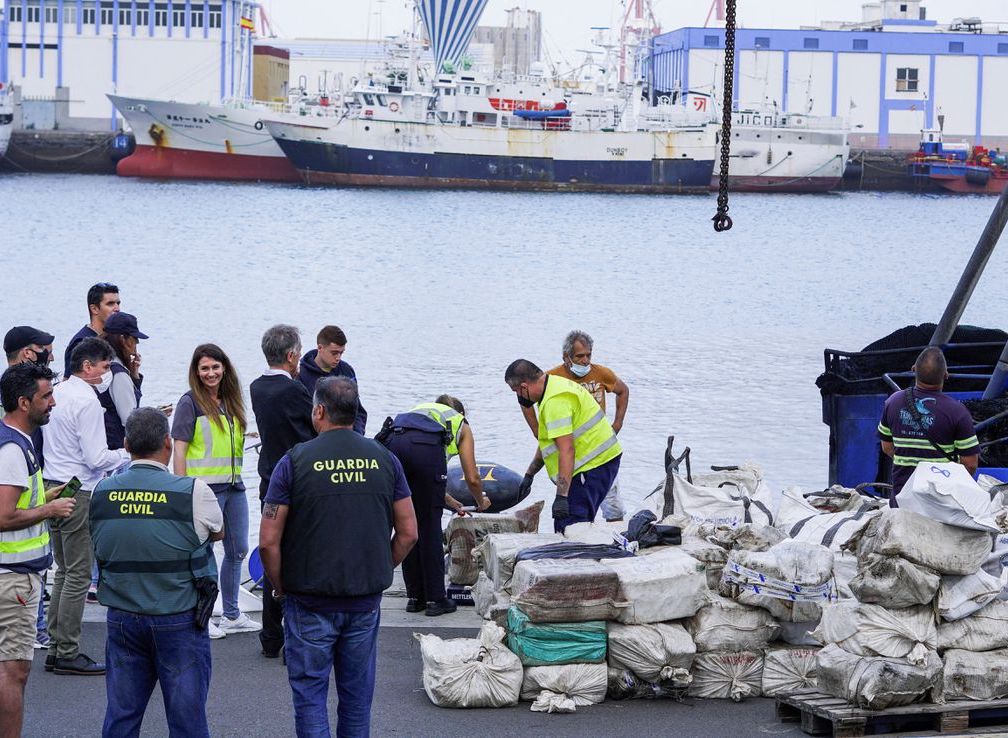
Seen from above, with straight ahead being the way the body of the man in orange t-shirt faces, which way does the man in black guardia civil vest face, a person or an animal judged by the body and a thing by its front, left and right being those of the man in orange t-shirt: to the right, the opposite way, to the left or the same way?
the opposite way

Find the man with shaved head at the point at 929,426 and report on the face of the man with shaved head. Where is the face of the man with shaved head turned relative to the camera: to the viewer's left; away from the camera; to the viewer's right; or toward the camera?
away from the camera

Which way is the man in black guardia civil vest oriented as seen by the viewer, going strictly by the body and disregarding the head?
away from the camera

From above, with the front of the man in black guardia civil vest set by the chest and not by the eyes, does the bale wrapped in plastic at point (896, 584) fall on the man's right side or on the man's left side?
on the man's right side

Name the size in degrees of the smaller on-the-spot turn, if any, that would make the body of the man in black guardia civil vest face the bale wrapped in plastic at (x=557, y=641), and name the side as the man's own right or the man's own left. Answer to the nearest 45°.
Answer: approximately 45° to the man's own right

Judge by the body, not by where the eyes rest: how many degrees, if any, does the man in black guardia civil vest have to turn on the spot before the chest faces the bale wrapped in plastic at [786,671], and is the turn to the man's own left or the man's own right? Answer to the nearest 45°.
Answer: approximately 45° to the man's own right

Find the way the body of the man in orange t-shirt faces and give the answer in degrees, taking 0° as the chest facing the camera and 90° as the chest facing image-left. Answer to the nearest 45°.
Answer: approximately 0°

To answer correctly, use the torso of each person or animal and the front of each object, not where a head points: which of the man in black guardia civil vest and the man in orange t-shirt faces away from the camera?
the man in black guardia civil vest

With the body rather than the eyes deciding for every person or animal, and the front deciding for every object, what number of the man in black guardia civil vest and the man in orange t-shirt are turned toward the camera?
1

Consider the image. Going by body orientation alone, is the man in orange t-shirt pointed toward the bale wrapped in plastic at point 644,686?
yes

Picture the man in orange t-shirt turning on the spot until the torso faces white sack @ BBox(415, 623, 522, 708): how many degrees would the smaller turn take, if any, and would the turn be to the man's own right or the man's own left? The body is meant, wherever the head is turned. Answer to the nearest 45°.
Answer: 0° — they already face it
